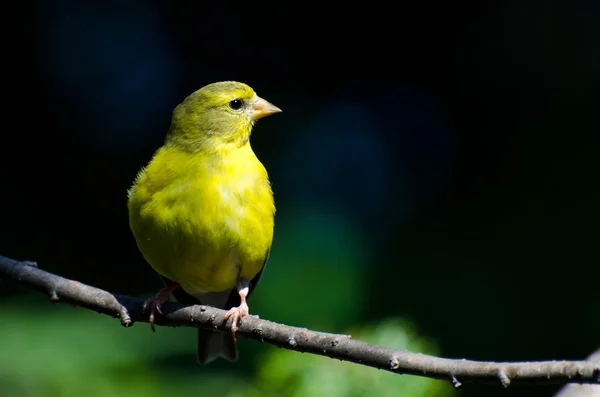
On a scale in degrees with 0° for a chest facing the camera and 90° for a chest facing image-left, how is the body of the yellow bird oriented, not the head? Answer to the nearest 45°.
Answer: approximately 0°
